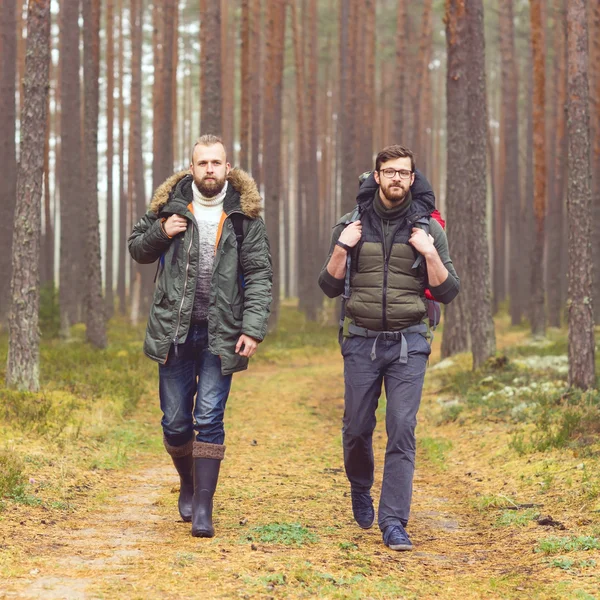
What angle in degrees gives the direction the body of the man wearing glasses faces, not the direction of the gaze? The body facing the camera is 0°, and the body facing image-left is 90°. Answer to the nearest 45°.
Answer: approximately 0°

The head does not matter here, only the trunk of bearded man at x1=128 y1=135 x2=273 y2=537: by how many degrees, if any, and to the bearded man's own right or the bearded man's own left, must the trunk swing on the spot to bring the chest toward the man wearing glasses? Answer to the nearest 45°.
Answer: approximately 90° to the bearded man's own left

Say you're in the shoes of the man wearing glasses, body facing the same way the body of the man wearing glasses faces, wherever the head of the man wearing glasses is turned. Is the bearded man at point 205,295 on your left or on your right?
on your right

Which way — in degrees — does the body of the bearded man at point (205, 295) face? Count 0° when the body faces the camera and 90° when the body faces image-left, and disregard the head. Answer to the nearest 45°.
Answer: approximately 0°

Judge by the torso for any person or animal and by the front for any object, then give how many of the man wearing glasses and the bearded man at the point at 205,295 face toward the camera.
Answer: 2

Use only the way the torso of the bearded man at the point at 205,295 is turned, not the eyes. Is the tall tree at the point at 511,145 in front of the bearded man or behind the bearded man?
behind

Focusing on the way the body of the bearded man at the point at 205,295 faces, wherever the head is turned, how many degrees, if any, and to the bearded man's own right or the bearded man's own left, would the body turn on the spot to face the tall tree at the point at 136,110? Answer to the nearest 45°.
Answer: approximately 180°

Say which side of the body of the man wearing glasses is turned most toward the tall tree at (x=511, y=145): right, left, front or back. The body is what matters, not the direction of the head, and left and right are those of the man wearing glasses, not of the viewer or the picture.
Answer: back
